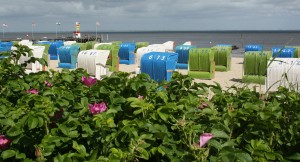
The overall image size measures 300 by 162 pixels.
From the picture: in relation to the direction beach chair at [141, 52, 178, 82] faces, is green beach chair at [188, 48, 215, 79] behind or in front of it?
in front

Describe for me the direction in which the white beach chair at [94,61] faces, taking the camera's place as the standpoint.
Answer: facing away from the viewer and to the right of the viewer

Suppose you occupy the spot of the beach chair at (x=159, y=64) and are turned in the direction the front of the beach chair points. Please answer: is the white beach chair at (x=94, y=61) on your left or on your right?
on your left

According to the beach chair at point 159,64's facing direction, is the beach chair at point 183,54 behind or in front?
in front

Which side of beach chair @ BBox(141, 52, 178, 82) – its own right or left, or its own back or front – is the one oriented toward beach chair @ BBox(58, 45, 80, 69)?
left

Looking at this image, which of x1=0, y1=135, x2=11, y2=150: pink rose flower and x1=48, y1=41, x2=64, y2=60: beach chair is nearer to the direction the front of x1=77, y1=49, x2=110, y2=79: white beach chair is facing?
the beach chair

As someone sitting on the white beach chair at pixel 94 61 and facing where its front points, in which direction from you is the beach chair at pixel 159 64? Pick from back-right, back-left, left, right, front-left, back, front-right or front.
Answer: right

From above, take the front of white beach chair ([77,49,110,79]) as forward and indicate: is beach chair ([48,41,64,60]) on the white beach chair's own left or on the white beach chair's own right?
on the white beach chair's own left

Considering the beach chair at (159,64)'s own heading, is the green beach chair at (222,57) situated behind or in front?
in front

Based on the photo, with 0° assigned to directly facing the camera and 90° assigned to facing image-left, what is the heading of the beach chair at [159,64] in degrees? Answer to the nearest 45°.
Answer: approximately 225°
